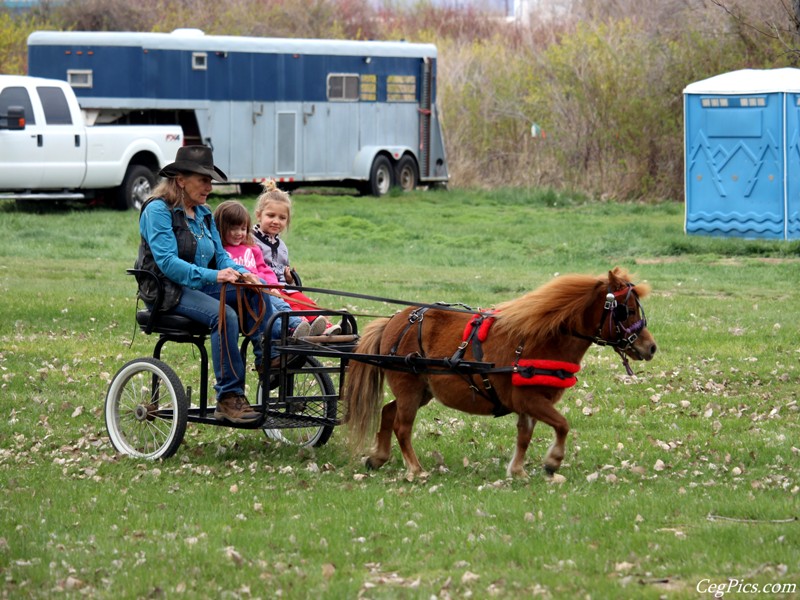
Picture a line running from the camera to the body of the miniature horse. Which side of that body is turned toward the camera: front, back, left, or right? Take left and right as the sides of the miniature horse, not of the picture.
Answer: right

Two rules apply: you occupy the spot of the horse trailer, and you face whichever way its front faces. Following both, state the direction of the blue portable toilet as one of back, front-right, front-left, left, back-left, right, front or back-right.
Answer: back-left

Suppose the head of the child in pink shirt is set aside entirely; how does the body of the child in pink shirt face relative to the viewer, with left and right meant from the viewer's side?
facing the viewer and to the right of the viewer

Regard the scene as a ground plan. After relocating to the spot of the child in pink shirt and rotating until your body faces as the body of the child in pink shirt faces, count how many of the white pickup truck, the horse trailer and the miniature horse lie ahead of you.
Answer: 1

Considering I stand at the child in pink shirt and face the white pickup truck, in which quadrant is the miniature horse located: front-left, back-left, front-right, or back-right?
back-right

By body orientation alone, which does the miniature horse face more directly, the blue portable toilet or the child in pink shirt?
the blue portable toilet

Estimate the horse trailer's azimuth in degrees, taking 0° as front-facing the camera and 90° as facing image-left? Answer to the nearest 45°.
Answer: approximately 90°

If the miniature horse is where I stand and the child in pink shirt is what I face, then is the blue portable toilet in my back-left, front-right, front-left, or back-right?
front-right

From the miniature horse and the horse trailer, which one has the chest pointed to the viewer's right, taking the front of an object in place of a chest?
the miniature horse

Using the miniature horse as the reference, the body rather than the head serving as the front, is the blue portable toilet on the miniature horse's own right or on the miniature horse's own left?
on the miniature horse's own left

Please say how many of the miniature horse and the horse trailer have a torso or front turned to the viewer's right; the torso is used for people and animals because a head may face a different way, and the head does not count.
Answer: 1

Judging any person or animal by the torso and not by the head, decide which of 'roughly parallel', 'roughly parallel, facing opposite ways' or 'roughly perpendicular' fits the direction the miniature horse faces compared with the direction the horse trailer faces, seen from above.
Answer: roughly parallel, facing opposite ways

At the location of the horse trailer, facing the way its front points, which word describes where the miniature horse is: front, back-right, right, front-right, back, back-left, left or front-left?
left
